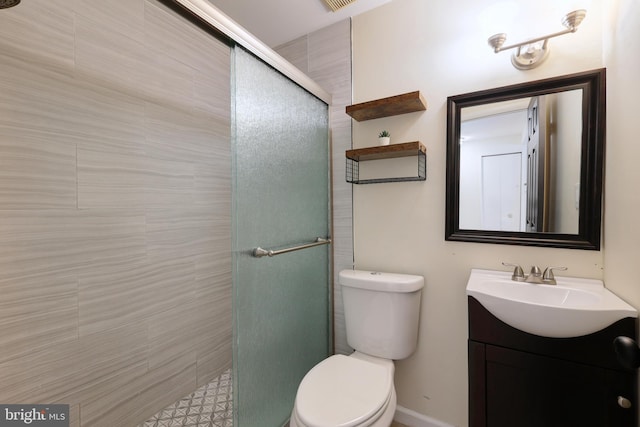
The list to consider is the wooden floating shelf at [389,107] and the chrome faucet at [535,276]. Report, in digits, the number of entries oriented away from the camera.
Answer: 0

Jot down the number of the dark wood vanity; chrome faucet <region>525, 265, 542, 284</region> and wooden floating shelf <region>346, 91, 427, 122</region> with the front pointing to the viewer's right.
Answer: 0

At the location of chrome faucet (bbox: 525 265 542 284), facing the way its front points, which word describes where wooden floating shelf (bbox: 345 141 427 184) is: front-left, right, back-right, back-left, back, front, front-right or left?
front-right

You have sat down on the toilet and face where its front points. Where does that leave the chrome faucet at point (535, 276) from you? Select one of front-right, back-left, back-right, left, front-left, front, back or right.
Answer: back-left

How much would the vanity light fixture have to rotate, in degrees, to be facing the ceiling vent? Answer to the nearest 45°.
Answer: approximately 45° to its right

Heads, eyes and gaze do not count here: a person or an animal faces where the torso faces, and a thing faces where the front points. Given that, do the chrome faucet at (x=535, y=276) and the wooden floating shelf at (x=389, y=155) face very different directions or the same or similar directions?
same or similar directions

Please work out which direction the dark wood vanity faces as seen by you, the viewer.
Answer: facing the viewer and to the left of the viewer

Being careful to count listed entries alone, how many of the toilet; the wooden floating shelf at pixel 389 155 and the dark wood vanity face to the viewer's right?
0

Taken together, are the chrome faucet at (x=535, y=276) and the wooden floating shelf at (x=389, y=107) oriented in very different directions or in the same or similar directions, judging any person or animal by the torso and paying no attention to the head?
same or similar directions

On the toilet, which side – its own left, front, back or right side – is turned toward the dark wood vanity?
left

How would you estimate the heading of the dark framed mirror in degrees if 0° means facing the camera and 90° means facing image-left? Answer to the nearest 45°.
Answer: approximately 45°

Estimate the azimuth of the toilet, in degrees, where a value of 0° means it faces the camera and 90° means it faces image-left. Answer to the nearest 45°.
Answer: approximately 45°
